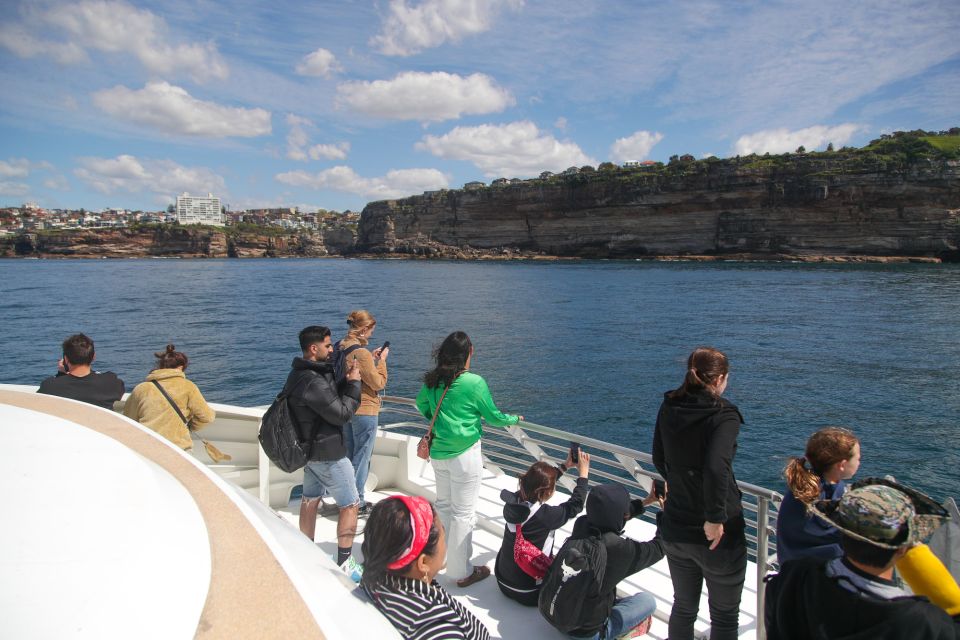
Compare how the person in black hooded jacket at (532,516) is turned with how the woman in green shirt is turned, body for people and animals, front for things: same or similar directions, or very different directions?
same or similar directions

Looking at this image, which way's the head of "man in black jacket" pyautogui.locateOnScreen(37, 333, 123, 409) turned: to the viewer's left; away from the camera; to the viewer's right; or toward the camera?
away from the camera

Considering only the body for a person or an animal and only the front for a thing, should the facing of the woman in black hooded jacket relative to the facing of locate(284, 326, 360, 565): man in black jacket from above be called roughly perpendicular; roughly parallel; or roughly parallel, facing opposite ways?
roughly perpendicular

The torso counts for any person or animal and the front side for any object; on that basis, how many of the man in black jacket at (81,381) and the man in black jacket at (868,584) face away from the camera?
2

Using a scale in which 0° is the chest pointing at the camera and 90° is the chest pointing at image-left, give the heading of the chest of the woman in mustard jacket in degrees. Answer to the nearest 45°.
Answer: approximately 180°

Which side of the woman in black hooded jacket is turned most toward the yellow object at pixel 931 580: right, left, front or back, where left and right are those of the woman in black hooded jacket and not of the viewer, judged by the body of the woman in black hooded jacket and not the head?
right

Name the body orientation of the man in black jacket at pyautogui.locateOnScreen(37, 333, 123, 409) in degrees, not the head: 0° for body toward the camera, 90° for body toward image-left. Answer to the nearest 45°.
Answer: approximately 180°

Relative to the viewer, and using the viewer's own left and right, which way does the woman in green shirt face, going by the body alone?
facing away from the viewer and to the right of the viewer

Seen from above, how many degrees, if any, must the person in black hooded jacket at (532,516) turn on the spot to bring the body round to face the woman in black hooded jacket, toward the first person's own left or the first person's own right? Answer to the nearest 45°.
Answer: approximately 90° to the first person's own right

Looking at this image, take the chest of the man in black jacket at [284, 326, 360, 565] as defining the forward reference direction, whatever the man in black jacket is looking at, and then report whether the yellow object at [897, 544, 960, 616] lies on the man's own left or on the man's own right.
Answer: on the man's own right

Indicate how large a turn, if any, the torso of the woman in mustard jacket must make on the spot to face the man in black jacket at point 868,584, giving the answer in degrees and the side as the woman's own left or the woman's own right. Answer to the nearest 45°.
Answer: approximately 135° to the woman's own right
